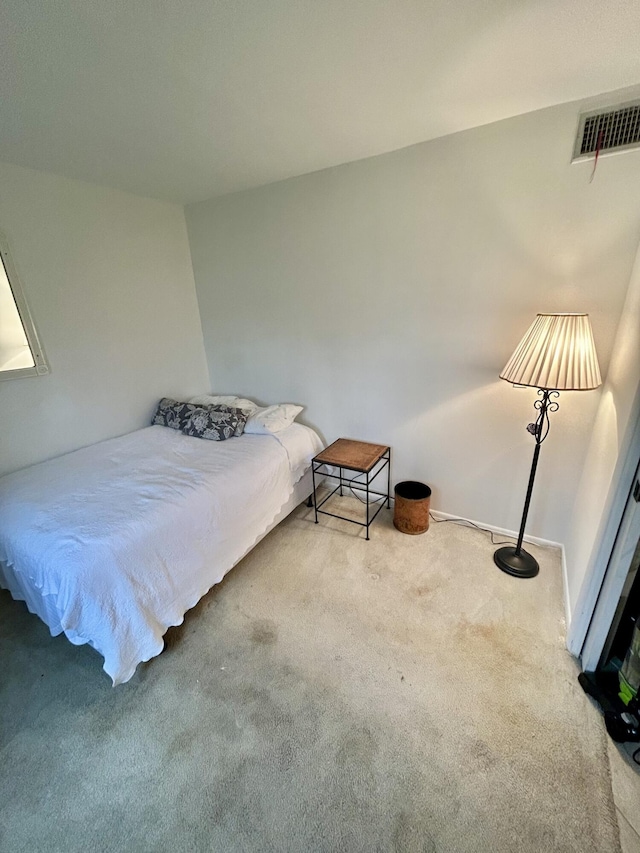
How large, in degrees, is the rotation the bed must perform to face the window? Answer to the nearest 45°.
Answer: approximately 135° to its right

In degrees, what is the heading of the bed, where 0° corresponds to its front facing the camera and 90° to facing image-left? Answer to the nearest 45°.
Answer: approximately 45°

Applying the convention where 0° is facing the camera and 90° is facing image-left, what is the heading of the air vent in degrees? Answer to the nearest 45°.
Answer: approximately 45°
